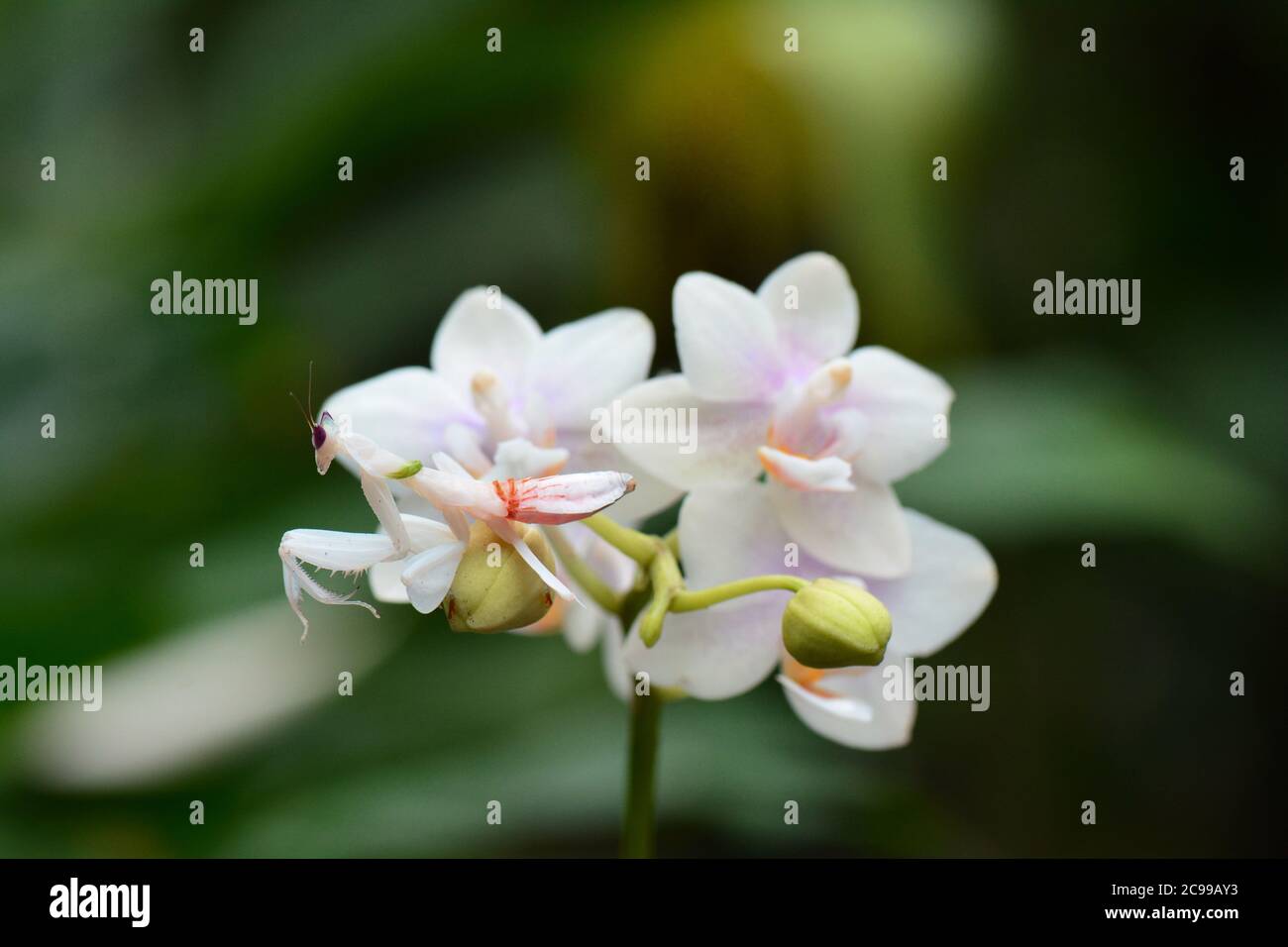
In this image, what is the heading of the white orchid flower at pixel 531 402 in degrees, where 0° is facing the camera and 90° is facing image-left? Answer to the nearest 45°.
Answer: approximately 0°

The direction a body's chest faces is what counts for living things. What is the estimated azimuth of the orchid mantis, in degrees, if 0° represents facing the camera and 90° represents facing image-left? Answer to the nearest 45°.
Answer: approximately 90°
